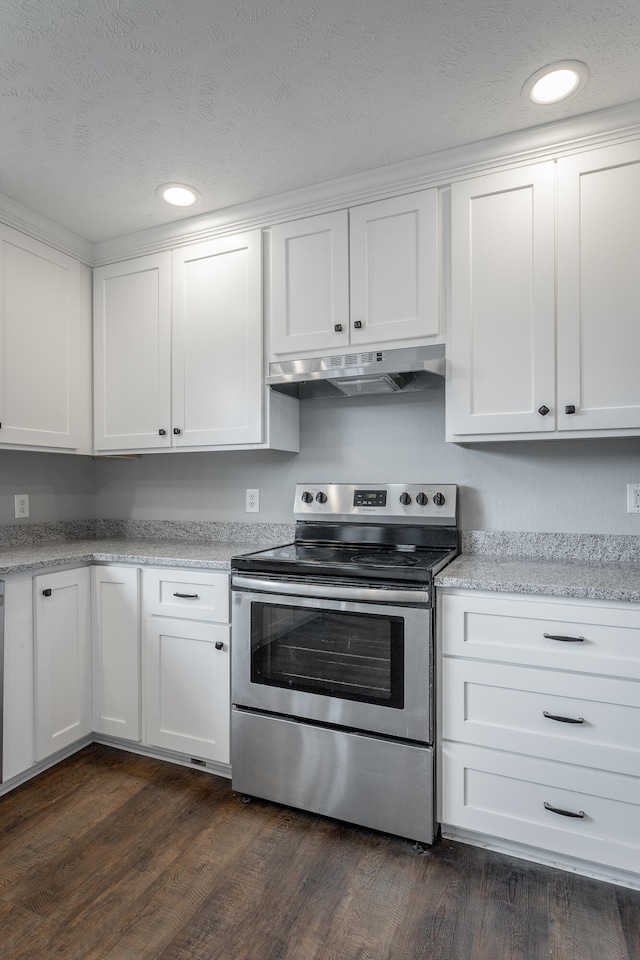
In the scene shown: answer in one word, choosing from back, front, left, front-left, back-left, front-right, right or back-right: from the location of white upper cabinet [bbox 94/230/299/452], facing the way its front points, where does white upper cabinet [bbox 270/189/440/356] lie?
left

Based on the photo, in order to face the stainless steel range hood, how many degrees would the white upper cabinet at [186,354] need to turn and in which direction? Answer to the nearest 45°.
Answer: approximately 90° to its left

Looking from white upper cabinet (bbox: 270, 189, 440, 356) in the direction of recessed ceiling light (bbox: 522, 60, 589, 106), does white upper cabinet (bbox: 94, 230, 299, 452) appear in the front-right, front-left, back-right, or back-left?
back-right

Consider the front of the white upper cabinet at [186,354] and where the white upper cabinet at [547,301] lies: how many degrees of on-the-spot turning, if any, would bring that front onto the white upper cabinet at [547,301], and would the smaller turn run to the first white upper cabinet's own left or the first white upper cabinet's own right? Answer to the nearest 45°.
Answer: approximately 90° to the first white upper cabinet's own left

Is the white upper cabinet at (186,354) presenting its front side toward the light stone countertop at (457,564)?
no

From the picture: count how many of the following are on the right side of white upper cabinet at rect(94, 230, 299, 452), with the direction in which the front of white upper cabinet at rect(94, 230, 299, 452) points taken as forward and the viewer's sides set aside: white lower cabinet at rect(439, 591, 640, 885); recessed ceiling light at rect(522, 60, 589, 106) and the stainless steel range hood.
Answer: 0

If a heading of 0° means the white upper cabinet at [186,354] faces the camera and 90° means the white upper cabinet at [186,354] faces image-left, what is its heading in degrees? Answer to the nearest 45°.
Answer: approximately 45°

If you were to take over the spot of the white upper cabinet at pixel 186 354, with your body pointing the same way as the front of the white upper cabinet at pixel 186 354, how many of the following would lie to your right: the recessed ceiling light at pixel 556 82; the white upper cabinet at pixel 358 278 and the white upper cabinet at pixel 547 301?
0

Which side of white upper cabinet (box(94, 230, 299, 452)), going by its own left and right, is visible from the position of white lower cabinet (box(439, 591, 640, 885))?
left

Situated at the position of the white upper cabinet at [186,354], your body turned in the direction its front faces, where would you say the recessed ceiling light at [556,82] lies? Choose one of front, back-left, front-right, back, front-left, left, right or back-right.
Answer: left

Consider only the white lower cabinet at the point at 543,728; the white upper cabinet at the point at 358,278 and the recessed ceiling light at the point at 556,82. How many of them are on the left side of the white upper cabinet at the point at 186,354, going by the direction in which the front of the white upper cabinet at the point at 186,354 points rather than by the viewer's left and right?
3
